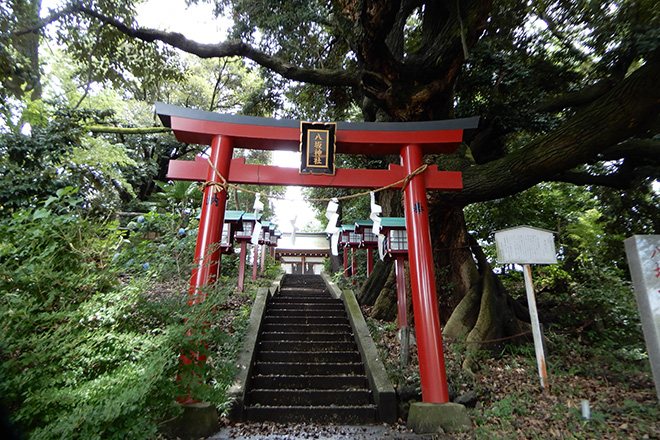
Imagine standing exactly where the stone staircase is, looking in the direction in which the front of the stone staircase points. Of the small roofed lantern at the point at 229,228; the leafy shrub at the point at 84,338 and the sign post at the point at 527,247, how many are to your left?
1

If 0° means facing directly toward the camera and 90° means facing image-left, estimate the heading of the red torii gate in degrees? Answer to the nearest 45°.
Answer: approximately 0°

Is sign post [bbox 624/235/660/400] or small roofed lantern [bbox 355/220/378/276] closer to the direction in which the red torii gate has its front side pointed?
the sign post

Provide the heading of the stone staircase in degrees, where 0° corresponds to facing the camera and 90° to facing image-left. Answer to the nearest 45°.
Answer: approximately 0°

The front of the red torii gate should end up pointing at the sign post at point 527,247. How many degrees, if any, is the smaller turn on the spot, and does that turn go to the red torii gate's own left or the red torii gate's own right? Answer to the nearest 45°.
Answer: approximately 90° to the red torii gate's own left

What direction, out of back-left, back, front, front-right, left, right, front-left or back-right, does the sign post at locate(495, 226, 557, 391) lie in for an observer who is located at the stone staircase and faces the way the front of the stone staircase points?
left

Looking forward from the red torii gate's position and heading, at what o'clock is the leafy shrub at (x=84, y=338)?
The leafy shrub is roughly at 2 o'clock from the red torii gate.

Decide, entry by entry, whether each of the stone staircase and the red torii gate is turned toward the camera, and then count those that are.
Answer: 2

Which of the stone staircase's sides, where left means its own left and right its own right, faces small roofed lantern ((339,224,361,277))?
back
